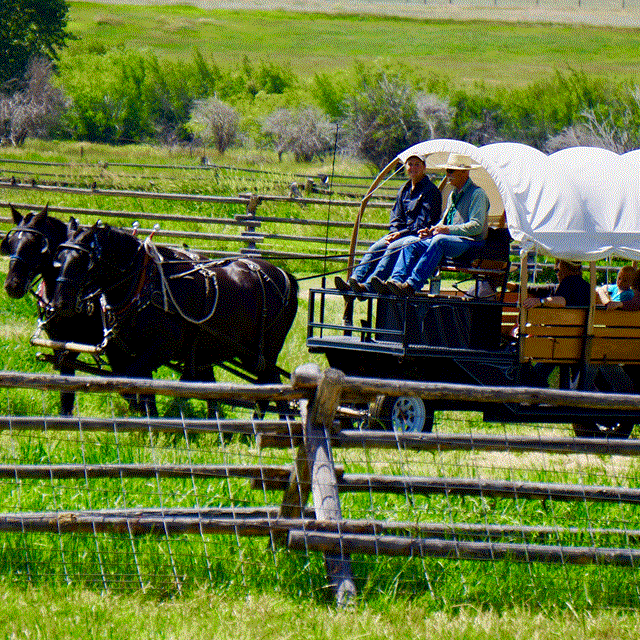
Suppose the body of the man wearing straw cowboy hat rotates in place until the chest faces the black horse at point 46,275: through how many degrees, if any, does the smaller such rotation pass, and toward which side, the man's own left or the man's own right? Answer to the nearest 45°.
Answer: approximately 45° to the man's own right

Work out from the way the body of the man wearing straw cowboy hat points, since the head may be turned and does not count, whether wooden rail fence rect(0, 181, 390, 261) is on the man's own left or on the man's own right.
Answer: on the man's own right

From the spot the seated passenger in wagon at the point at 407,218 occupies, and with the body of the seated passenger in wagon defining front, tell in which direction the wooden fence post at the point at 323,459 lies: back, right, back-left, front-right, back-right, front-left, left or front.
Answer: front-left

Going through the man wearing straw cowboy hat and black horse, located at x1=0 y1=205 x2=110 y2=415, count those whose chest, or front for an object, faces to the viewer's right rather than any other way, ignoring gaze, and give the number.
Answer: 0

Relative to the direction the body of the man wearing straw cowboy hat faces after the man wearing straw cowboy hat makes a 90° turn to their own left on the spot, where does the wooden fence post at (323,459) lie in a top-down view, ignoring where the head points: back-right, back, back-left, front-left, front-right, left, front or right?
front-right
